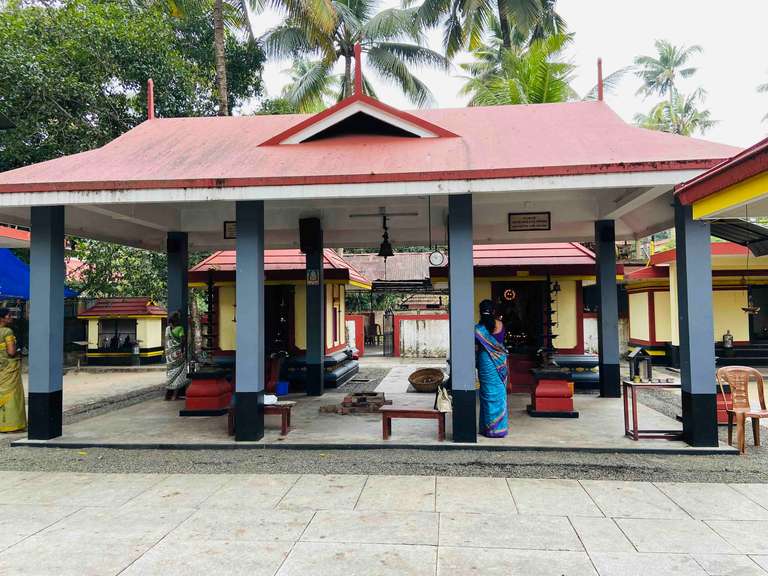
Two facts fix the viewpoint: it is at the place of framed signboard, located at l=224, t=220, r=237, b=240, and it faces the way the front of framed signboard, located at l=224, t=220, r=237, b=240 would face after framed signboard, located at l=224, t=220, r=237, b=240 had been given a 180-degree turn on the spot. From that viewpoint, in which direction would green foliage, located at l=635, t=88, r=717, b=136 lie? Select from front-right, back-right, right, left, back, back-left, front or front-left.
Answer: front-right

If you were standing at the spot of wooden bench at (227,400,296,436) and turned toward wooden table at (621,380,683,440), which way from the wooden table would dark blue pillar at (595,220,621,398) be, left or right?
left

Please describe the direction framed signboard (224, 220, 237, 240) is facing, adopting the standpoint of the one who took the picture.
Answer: facing the viewer

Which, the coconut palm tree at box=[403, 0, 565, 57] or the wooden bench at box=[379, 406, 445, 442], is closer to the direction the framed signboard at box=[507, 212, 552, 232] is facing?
the wooden bench

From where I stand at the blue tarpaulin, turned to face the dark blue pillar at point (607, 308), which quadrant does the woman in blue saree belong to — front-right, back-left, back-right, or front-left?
front-right

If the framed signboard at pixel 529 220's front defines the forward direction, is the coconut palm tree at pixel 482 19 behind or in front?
behind

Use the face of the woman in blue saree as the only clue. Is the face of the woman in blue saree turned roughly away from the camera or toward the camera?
away from the camera

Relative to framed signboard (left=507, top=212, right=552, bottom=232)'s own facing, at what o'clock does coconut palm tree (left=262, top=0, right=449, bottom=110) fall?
The coconut palm tree is roughly at 5 o'clock from the framed signboard.

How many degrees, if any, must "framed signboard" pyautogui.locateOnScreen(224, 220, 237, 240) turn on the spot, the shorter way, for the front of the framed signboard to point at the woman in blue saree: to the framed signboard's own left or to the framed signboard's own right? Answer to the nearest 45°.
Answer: approximately 45° to the framed signboard's own left

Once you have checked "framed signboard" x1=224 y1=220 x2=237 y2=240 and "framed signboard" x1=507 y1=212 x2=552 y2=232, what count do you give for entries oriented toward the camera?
2

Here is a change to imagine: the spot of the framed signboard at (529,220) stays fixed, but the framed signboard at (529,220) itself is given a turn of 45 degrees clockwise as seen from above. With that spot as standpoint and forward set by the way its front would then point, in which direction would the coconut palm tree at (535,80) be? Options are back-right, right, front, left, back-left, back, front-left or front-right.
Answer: back-right

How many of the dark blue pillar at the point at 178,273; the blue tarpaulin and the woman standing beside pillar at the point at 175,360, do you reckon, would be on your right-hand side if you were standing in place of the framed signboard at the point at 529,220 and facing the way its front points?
3

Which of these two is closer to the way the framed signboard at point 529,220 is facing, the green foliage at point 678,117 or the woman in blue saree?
the woman in blue saree

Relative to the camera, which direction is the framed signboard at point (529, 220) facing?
toward the camera

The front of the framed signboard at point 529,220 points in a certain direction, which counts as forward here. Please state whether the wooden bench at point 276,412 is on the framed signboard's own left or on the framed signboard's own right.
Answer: on the framed signboard's own right

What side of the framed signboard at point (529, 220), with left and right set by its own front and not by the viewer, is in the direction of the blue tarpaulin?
right
